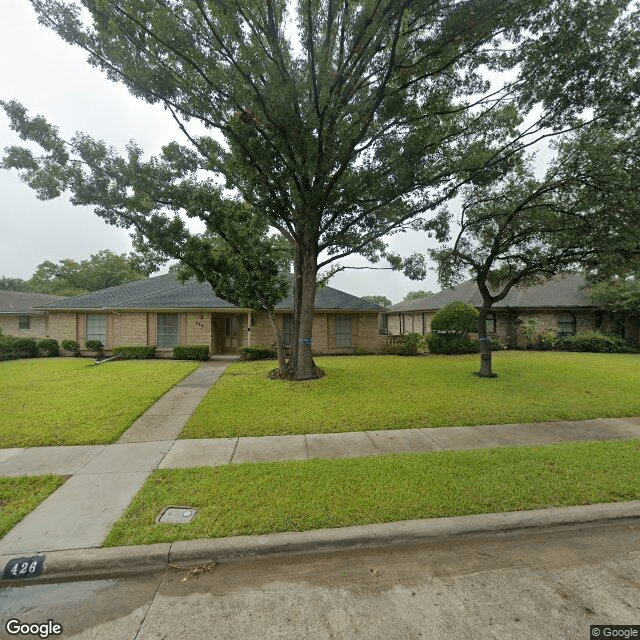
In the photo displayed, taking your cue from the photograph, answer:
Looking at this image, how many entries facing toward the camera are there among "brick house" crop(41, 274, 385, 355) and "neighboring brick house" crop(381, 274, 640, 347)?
2

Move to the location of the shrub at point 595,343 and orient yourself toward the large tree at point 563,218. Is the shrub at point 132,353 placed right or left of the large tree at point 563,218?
right

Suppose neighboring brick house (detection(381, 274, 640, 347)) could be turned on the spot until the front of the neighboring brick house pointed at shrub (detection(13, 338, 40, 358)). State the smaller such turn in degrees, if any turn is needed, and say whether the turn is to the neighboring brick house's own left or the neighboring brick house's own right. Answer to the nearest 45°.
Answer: approximately 45° to the neighboring brick house's own right

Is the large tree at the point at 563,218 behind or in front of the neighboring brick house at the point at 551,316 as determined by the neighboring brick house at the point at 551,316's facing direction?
in front

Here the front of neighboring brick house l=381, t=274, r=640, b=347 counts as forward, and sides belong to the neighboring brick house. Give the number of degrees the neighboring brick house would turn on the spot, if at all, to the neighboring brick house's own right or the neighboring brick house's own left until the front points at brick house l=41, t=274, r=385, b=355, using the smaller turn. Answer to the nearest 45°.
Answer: approximately 45° to the neighboring brick house's own right

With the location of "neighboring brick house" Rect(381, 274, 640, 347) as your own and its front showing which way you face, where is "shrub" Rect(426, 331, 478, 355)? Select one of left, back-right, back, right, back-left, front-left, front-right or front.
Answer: front-right

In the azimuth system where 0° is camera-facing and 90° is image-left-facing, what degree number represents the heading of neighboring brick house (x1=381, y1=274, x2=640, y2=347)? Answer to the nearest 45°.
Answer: approximately 0°

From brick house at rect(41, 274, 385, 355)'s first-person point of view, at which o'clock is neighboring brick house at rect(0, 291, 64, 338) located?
The neighboring brick house is roughly at 4 o'clock from the brick house.

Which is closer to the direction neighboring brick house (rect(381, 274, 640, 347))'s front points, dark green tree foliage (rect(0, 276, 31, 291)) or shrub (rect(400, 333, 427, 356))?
the shrub

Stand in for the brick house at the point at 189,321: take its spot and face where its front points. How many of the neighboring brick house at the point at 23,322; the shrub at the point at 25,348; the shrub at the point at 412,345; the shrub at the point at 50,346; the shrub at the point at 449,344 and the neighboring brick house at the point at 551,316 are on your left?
3

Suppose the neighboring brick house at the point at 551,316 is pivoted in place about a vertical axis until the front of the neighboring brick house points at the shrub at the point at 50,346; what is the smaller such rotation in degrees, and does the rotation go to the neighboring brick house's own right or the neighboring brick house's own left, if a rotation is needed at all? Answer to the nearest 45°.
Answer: approximately 45° to the neighboring brick house's own right
